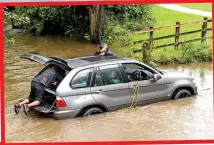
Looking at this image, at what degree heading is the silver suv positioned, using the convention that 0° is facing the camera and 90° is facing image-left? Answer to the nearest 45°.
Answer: approximately 225°

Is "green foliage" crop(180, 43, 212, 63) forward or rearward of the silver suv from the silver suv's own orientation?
forward
